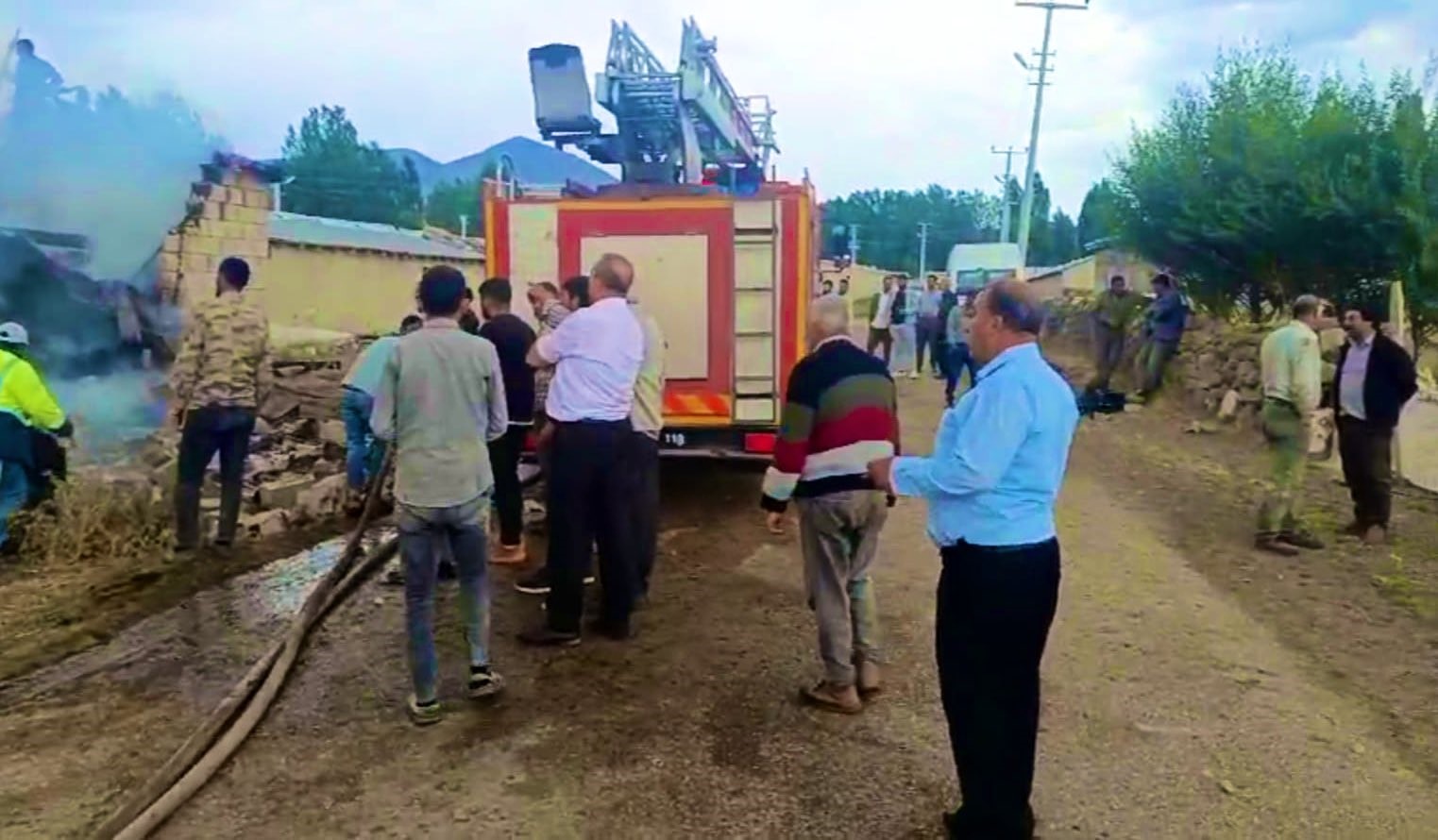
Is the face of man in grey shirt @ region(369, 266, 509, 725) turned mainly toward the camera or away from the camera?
away from the camera

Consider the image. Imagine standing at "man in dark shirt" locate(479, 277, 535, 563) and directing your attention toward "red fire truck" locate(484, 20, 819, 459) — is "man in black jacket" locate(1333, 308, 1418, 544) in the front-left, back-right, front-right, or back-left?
front-right

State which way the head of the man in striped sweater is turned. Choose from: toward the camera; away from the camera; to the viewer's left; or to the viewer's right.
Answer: away from the camera

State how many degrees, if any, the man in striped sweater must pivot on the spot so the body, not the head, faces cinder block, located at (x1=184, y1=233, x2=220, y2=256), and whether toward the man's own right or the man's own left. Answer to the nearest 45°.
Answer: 0° — they already face it

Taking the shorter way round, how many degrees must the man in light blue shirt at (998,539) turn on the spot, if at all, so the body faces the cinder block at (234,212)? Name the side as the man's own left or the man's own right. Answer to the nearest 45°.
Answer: approximately 45° to the man's own right

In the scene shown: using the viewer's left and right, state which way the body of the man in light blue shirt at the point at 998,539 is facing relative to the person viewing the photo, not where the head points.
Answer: facing to the left of the viewer

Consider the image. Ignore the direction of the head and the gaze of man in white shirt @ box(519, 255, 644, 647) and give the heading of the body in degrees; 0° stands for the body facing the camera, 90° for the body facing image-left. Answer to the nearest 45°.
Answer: approximately 135°

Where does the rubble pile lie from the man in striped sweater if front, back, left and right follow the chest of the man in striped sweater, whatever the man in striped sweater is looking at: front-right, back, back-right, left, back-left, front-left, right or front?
front

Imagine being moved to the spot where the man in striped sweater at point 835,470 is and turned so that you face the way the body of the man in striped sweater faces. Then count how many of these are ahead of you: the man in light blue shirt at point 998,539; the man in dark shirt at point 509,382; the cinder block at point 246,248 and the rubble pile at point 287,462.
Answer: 3

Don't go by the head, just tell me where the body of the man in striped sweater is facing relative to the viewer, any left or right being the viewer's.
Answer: facing away from the viewer and to the left of the viewer

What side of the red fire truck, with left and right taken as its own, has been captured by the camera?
back

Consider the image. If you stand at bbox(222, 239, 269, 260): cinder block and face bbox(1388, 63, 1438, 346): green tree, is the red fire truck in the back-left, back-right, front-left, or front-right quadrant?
front-right

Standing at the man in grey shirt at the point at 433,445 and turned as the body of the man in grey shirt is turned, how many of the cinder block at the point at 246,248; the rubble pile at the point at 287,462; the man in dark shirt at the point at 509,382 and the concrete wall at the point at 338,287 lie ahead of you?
4

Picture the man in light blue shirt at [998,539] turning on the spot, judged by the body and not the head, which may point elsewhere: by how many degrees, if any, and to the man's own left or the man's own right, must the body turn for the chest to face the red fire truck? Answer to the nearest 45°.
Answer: approximately 45° to the man's own right

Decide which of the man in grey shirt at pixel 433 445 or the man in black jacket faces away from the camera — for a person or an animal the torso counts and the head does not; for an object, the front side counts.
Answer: the man in grey shirt

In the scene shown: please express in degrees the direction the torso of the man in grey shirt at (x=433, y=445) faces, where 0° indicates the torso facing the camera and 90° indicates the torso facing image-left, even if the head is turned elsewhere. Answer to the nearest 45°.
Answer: approximately 180°
